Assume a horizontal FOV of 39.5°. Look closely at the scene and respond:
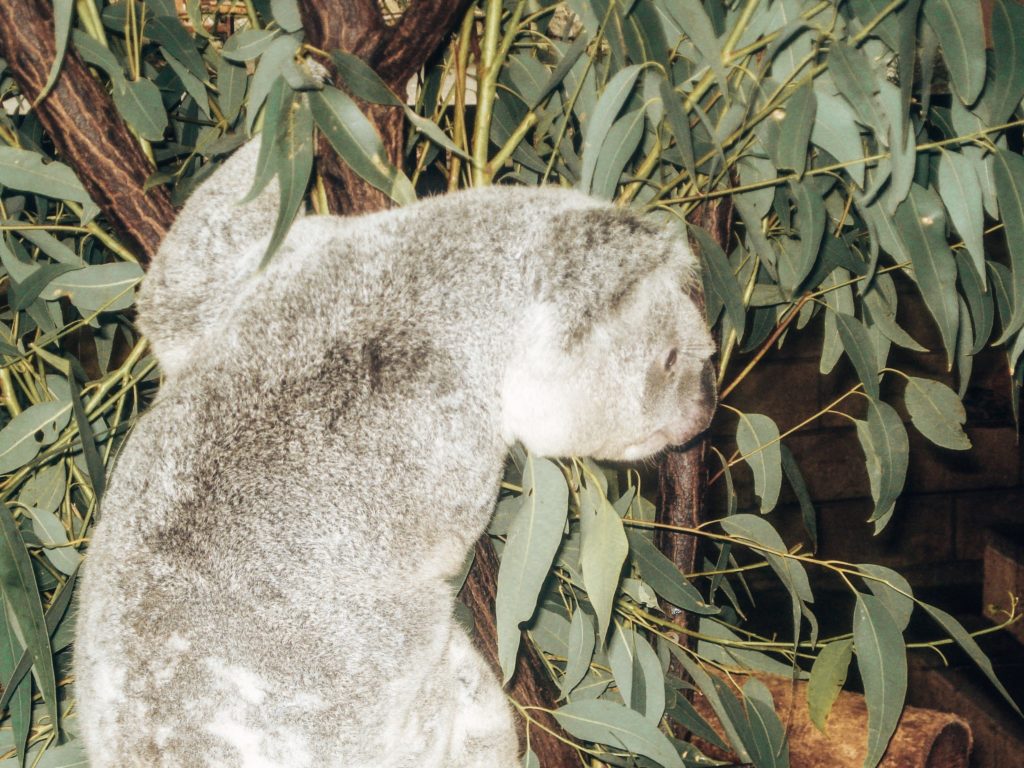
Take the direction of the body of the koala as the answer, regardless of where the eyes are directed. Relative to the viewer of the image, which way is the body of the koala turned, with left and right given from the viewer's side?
facing away from the viewer and to the right of the viewer

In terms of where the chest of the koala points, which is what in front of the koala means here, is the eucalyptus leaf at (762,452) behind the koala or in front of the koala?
in front
